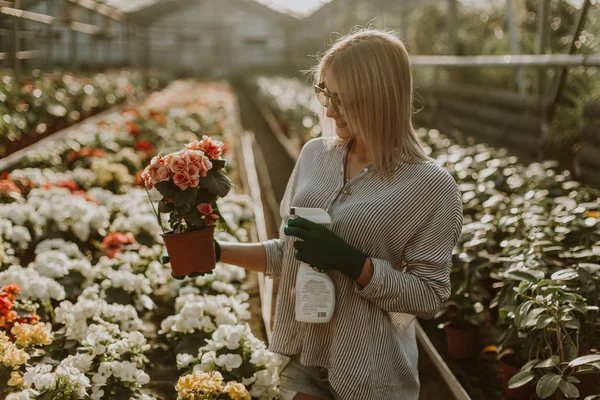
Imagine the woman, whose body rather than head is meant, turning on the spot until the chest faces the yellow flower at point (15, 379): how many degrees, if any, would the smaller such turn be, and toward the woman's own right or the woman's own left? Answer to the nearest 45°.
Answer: approximately 45° to the woman's own right

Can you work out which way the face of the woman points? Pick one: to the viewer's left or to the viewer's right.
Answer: to the viewer's left

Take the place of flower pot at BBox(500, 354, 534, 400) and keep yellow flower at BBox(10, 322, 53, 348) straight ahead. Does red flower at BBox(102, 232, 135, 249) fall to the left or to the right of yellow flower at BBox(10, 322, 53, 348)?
right

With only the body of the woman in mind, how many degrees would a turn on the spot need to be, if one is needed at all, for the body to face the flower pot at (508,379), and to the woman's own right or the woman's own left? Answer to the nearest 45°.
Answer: approximately 180°

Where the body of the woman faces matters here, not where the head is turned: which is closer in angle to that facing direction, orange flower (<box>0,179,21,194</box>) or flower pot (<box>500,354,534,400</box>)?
the orange flower

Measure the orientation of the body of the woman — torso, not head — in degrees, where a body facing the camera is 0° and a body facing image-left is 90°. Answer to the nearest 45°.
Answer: approximately 45°

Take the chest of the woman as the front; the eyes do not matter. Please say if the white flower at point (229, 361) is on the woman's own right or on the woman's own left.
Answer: on the woman's own right

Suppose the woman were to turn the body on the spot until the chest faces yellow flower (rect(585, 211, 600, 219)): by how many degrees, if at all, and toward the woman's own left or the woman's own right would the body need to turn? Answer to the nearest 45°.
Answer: approximately 180°

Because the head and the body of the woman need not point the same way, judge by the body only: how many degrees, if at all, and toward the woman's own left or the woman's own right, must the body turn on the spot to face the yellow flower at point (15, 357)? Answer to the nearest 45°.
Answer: approximately 45° to the woman's own right
